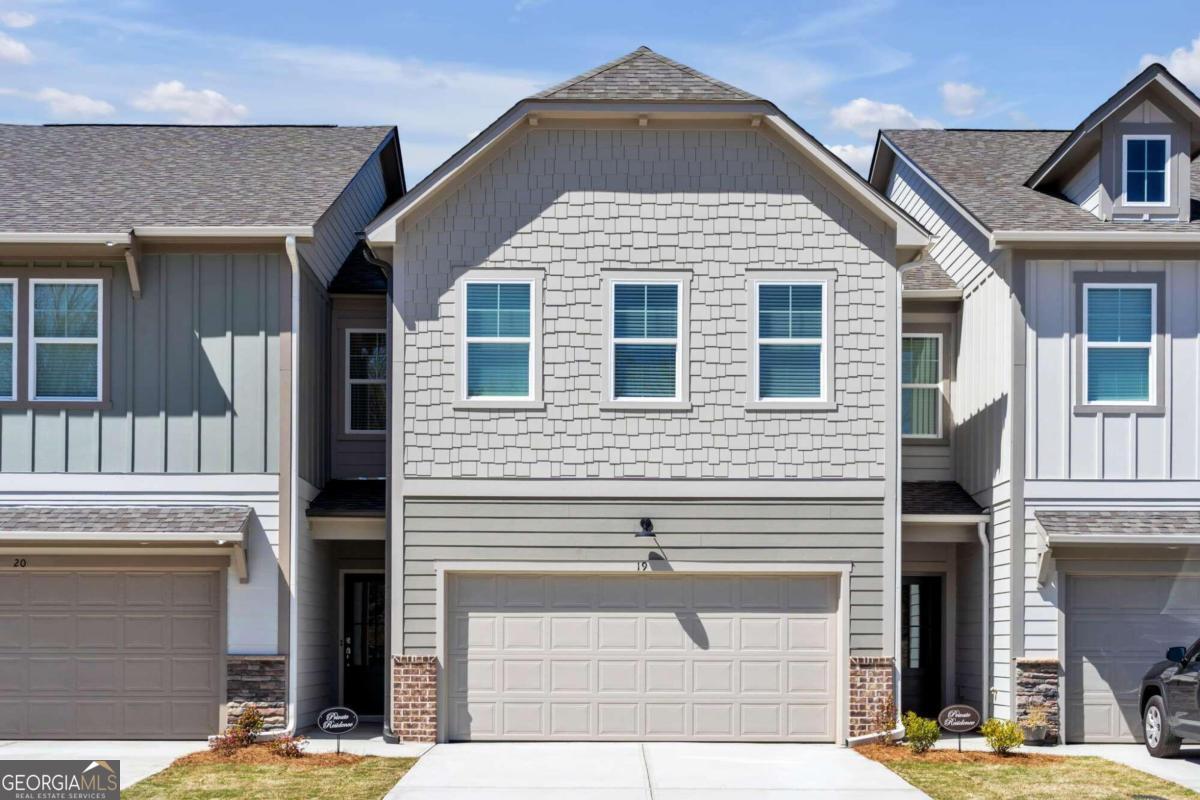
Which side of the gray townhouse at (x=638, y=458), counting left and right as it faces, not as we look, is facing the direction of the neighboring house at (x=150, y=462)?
right

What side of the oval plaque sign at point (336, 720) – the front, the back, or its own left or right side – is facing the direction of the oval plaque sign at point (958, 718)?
left

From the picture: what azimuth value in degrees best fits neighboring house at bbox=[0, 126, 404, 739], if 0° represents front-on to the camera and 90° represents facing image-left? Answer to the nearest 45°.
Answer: approximately 0°

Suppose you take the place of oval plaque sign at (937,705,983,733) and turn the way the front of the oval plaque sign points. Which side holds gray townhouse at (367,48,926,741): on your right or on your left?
on your right

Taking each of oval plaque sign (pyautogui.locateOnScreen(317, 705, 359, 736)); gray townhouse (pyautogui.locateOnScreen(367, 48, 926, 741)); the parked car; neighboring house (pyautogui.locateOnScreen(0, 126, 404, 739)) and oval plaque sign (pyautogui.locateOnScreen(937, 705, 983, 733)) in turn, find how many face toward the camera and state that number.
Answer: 4

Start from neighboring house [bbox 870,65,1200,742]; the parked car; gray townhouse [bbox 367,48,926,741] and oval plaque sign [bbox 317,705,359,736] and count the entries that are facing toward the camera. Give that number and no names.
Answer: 3

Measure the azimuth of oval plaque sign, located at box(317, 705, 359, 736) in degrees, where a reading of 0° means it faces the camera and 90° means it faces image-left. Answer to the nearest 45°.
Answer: approximately 0°

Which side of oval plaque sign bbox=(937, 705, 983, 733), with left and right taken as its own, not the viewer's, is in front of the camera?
front

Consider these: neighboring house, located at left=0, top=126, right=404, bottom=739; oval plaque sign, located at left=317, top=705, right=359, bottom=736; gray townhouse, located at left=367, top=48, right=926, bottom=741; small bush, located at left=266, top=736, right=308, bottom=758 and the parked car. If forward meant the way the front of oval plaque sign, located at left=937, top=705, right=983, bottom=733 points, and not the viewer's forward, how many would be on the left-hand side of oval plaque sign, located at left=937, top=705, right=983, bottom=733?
1

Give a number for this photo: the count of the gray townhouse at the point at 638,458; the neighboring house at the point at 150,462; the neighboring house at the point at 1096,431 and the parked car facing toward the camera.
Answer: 3
